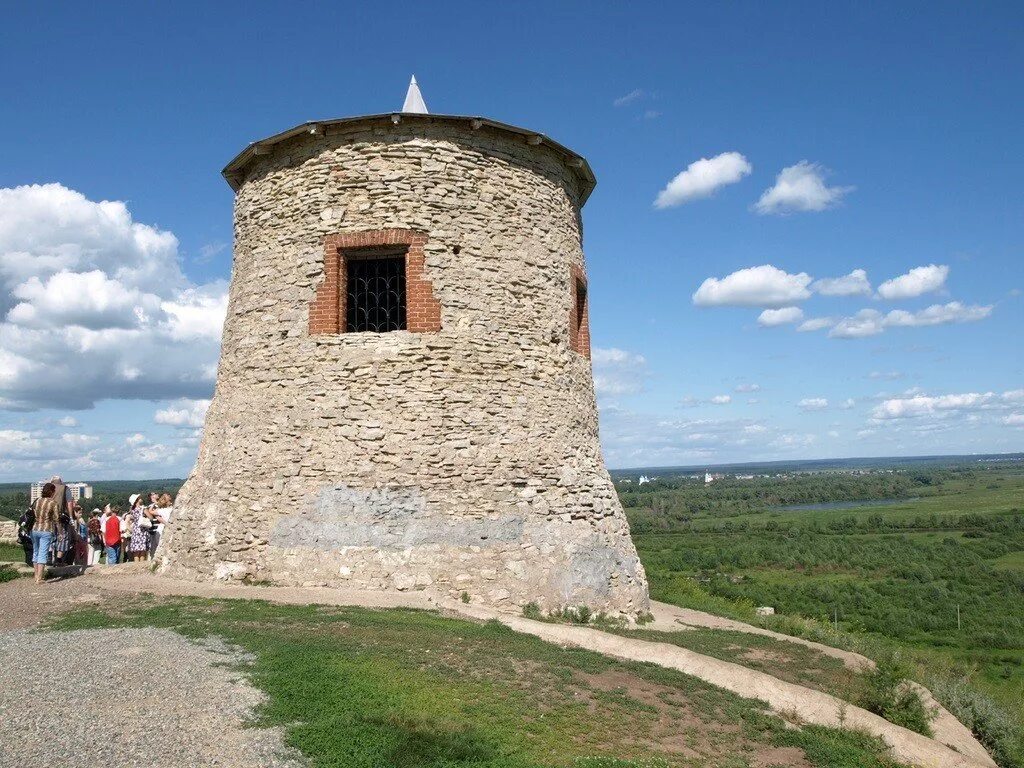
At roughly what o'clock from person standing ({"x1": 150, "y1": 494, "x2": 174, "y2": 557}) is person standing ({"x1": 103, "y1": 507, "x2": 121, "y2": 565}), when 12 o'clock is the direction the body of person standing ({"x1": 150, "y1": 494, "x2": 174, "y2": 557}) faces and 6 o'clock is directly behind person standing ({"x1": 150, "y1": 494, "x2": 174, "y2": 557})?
person standing ({"x1": 103, "y1": 507, "x2": 121, "y2": 565}) is roughly at 1 o'clock from person standing ({"x1": 150, "y1": 494, "x2": 174, "y2": 557}).

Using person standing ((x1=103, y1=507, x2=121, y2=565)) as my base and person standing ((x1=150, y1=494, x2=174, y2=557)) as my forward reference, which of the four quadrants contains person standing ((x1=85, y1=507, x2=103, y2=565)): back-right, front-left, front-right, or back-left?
back-left

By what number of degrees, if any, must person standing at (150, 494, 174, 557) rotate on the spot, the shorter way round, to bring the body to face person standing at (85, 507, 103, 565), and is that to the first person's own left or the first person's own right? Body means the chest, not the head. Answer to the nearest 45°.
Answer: approximately 45° to the first person's own right

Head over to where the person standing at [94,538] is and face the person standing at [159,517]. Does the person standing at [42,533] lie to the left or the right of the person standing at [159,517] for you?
right

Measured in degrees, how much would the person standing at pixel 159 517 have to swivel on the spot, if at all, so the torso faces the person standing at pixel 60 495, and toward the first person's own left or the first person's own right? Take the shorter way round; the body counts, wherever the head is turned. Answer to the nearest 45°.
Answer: approximately 45° to the first person's own left

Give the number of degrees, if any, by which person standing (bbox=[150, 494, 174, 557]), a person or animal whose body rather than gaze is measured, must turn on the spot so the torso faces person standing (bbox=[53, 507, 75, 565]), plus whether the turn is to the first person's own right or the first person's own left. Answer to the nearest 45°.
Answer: approximately 45° to the first person's own left

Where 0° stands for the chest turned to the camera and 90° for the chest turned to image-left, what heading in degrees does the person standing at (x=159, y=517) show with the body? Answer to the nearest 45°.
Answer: approximately 90°
